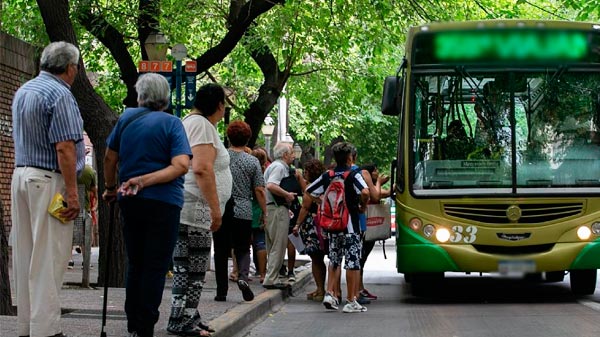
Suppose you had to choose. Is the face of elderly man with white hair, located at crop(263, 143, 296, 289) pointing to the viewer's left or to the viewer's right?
to the viewer's right

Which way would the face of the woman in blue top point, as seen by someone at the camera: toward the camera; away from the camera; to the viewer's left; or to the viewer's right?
away from the camera

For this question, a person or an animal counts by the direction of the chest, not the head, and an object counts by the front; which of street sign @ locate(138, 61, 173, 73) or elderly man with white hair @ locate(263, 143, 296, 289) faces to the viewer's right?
the elderly man with white hair

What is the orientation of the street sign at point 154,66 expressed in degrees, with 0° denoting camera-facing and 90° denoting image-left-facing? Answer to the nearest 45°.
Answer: approximately 0°

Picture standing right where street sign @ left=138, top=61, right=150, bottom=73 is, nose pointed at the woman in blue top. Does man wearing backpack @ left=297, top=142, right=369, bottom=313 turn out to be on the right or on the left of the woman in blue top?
left

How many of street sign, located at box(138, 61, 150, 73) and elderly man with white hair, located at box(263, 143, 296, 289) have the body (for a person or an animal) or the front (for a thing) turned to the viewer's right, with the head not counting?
1

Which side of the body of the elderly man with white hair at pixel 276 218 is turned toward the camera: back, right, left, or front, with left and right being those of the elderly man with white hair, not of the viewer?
right

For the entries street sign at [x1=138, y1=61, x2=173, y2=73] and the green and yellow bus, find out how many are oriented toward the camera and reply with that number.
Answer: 2

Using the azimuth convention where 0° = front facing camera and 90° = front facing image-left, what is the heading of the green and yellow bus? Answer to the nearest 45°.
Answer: approximately 0°

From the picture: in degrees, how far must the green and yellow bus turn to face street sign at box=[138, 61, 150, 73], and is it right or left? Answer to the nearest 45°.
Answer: approximately 90° to its right
